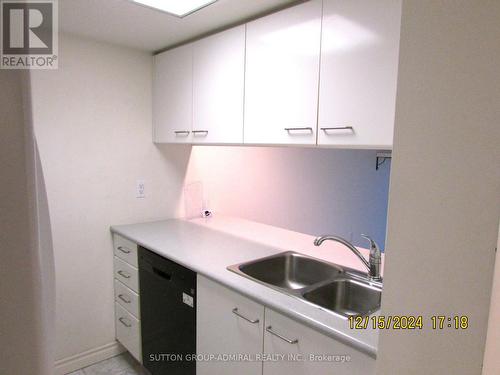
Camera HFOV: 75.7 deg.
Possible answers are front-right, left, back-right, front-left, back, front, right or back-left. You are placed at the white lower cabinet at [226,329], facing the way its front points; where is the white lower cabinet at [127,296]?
right

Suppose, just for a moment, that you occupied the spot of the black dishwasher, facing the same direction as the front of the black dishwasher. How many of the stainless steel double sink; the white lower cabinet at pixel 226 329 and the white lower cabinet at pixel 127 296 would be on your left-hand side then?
2

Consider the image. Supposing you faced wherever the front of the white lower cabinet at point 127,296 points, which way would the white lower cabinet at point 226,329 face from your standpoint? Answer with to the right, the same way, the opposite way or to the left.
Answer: the same way

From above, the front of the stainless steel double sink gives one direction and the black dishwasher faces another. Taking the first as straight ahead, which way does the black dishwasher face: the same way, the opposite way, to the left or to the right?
the same way

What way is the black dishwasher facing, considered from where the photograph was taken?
facing the viewer and to the left of the viewer

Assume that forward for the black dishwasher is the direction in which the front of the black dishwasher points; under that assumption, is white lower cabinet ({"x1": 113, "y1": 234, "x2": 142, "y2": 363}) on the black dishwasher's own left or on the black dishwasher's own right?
on the black dishwasher's own right

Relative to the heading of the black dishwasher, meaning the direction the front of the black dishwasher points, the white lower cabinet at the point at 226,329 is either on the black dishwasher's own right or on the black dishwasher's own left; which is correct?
on the black dishwasher's own left

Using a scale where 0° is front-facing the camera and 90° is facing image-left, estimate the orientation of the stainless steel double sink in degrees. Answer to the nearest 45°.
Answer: approximately 45°

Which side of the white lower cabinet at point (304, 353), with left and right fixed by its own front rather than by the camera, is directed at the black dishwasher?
right

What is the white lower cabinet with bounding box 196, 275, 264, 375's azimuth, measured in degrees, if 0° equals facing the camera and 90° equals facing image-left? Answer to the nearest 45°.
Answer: approximately 45°

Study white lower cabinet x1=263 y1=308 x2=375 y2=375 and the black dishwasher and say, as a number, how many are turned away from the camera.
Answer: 0

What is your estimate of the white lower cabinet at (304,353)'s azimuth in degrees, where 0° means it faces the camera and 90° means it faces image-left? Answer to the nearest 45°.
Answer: approximately 45°

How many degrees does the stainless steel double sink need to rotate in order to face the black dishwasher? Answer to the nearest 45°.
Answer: approximately 45° to its right
